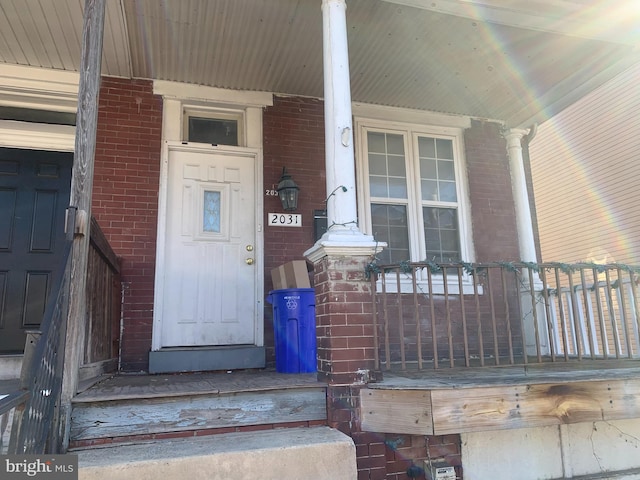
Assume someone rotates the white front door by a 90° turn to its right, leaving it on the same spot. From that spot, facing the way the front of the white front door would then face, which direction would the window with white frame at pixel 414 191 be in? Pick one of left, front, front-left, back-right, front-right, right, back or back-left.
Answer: back

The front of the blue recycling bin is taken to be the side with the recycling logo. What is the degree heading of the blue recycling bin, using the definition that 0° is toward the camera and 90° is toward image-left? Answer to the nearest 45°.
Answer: approximately 0°

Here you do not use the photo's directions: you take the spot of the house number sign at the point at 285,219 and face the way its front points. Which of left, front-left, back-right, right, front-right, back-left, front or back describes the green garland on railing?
front-left

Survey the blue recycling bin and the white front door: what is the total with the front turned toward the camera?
2

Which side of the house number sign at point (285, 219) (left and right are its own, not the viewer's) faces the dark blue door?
right

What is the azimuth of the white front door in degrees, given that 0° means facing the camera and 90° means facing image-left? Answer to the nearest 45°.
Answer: approximately 0°

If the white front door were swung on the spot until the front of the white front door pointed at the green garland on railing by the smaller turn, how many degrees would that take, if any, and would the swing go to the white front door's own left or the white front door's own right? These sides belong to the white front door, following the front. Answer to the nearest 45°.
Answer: approximately 45° to the white front door's own left

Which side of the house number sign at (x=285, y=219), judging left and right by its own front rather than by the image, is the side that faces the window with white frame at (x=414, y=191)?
left

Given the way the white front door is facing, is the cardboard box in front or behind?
in front

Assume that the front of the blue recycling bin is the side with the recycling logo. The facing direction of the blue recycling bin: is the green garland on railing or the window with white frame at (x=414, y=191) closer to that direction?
the green garland on railing

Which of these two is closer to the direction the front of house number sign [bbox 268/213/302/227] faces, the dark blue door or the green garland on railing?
the green garland on railing

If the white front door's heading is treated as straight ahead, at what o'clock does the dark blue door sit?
The dark blue door is roughly at 3 o'clock from the white front door.
